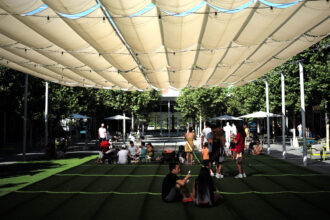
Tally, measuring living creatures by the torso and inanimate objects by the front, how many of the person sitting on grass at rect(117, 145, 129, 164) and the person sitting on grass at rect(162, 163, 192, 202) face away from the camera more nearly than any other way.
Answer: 1

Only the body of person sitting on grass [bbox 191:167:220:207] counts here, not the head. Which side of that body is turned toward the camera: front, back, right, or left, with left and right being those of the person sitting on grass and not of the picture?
back

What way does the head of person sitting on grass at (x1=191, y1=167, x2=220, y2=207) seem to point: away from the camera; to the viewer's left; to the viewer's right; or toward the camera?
away from the camera

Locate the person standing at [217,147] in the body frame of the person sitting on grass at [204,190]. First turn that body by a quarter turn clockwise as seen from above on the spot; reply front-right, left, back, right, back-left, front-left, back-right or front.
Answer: left
